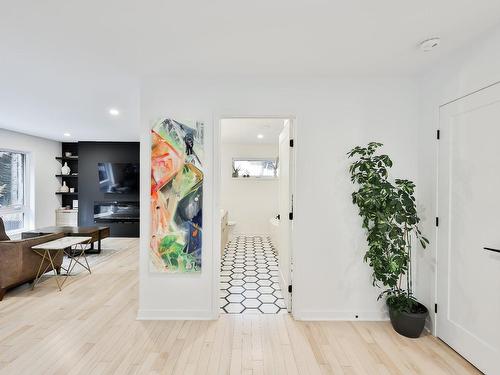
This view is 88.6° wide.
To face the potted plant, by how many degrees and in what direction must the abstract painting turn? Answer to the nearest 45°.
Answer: approximately 45° to its left

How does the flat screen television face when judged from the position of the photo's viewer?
facing the viewer

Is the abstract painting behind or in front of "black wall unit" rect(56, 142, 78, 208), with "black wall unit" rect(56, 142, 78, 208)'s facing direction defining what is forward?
in front

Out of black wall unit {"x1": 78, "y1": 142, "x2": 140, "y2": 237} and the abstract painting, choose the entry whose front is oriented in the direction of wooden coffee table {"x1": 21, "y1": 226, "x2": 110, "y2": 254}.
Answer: the black wall unit

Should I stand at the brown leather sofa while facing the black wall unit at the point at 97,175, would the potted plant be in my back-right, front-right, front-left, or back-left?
back-right

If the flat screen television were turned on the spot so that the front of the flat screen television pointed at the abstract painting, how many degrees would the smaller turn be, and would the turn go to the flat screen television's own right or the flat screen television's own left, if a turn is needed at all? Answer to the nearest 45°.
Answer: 0° — it already faces it

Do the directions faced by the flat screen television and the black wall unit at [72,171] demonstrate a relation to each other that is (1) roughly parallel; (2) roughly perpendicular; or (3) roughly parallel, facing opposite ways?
roughly parallel

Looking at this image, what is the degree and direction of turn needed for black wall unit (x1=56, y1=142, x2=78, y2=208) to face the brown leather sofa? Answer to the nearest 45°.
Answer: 0° — it already faces it

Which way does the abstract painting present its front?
toward the camera

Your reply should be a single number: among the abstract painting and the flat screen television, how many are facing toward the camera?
2

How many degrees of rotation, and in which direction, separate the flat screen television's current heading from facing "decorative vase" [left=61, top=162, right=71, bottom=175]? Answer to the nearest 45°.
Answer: approximately 135° to its right

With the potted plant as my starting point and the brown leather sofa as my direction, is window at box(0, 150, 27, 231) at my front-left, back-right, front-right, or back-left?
front-right

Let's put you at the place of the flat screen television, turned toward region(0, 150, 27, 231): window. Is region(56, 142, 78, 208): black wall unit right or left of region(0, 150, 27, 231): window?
right

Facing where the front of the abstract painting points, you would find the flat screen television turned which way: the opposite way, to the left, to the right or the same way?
the same way

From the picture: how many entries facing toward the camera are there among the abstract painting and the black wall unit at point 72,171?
2
